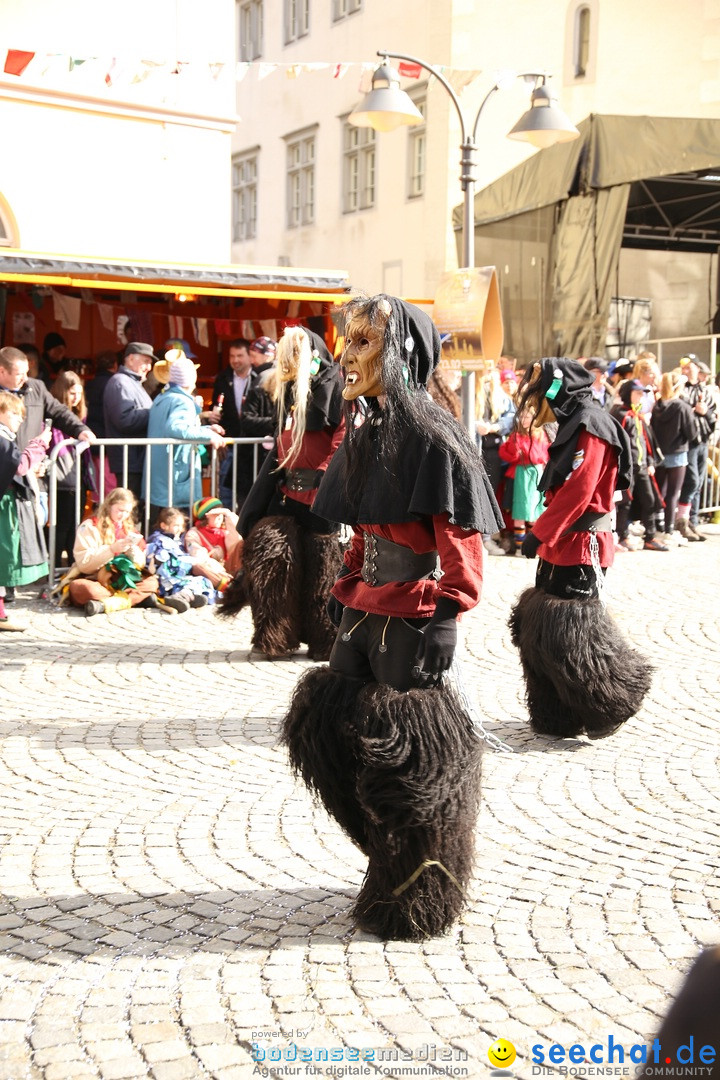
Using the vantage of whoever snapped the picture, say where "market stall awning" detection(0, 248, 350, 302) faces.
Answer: facing the viewer

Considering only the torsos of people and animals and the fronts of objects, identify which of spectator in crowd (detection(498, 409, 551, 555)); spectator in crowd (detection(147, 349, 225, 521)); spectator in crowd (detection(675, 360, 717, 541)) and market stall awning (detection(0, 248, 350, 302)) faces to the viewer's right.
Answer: spectator in crowd (detection(147, 349, 225, 521))

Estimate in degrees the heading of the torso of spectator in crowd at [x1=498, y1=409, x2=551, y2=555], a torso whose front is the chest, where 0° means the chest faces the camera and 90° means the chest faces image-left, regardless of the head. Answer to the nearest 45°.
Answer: approximately 0°

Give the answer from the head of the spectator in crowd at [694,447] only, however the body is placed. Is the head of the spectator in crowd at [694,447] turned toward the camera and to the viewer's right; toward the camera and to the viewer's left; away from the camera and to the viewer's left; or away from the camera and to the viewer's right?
toward the camera and to the viewer's left

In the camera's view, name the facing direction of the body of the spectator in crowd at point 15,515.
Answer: to the viewer's right

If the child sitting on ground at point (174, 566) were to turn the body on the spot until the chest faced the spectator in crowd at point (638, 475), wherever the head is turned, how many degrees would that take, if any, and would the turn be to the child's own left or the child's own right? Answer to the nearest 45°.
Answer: approximately 90° to the child's own left

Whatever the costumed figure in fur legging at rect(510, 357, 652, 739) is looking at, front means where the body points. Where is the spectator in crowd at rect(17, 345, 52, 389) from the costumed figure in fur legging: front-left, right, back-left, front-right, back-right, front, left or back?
front-right

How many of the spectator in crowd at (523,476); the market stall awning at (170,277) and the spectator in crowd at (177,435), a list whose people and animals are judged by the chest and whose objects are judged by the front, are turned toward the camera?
2

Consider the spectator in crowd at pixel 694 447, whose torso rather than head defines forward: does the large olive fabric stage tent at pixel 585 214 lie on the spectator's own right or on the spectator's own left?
on the spectator's own right

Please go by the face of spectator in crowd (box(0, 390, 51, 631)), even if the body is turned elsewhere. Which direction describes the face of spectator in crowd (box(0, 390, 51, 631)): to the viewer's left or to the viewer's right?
to the viewer's right

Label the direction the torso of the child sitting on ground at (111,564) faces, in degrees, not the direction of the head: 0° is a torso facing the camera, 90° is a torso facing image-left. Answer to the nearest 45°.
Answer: approximately 315°

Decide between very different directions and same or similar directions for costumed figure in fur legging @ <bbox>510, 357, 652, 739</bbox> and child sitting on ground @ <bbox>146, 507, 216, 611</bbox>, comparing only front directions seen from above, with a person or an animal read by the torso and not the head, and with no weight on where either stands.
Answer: very different directions

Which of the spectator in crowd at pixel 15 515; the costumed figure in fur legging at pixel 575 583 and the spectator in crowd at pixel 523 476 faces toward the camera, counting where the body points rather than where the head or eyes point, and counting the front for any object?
the spectator in crowd at pixel 523 476

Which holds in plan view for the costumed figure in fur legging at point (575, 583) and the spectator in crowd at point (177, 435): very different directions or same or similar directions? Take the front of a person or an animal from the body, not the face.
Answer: very different directions

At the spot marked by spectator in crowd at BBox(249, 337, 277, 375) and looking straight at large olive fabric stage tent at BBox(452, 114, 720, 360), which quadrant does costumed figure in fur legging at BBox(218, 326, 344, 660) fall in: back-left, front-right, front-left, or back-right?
back-right
